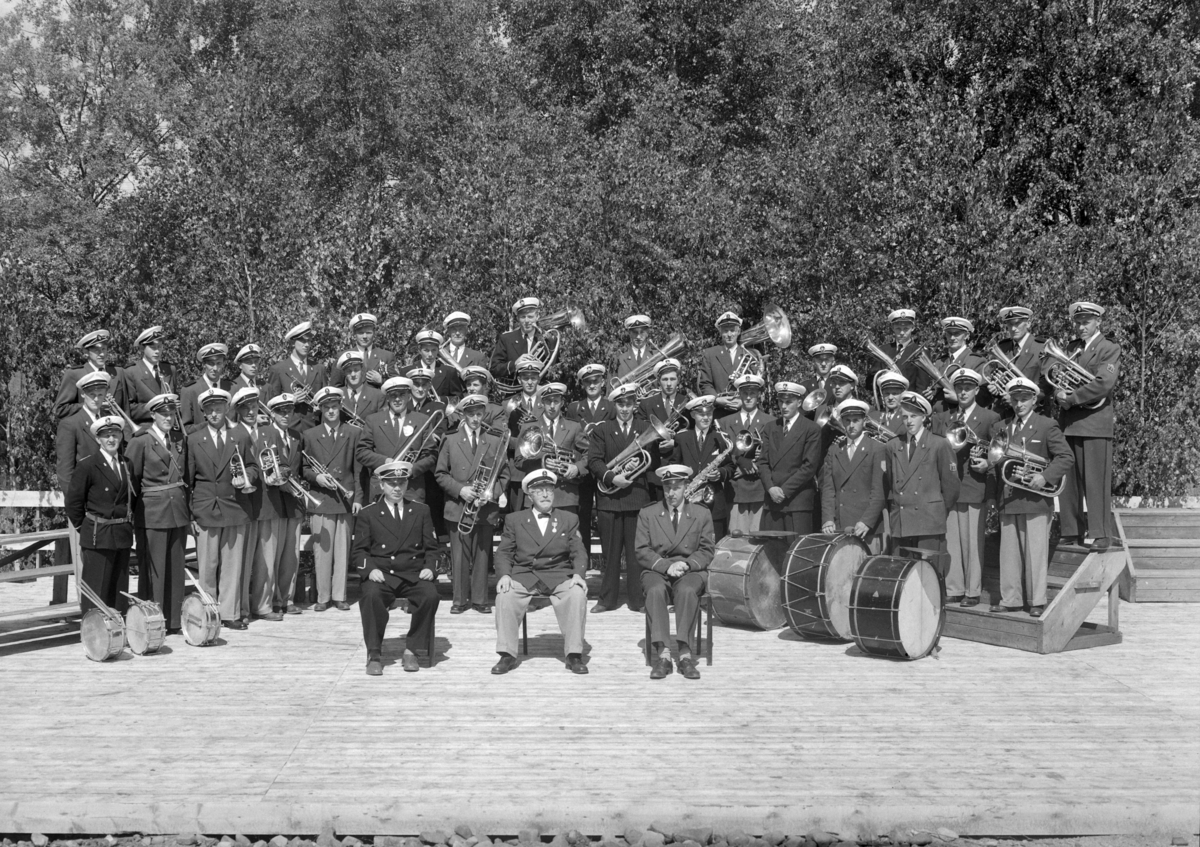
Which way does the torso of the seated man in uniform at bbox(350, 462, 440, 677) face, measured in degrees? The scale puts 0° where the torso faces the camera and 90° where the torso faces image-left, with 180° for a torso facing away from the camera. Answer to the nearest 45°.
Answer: approximately 0°

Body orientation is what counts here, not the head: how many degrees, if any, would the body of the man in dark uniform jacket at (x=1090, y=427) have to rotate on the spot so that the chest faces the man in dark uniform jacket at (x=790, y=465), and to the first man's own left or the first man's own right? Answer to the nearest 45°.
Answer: approximately 45° to the first man's own right

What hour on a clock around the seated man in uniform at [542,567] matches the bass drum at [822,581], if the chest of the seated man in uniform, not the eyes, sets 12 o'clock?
The bass drum is roughly at 9 o'clock from the seated man in uniform.

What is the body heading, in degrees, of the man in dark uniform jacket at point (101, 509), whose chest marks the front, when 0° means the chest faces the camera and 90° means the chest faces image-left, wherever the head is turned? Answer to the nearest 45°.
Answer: approximately 315°

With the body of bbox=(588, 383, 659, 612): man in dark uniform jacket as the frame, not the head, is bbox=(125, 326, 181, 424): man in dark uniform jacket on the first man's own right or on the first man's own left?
on the first man's own right

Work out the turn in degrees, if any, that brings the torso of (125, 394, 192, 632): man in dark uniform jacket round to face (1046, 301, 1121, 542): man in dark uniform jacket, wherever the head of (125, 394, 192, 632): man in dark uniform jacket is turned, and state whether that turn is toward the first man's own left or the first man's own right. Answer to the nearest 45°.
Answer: approximately 45° to the first man's own left
